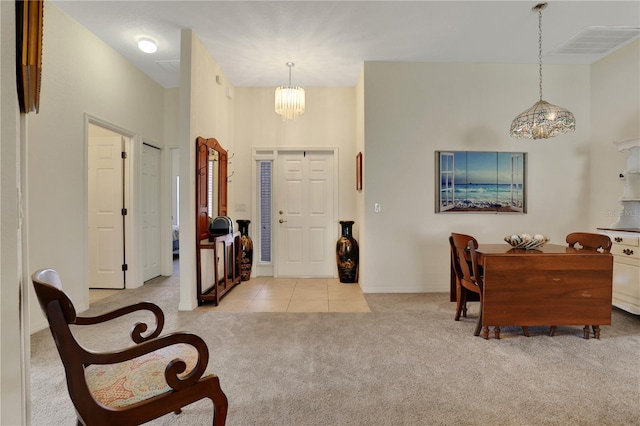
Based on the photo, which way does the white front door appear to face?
toward the camera

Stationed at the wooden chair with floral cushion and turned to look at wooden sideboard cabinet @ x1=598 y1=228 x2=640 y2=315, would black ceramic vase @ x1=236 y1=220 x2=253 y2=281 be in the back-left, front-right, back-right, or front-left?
front-left

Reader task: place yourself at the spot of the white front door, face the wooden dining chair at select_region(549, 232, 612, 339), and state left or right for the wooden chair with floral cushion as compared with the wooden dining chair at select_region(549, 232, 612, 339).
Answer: right

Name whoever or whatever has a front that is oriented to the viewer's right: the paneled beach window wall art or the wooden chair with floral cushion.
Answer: the wooden chair with floral cushion

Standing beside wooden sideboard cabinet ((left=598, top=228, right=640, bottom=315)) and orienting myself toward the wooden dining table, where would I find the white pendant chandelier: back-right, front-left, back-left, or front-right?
front-right

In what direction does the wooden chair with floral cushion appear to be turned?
to the viewer's right

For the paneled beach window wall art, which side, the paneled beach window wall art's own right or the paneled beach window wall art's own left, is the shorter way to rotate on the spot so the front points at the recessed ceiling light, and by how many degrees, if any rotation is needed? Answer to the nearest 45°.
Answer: approximately 45° to the paneled beach window wall art's own right

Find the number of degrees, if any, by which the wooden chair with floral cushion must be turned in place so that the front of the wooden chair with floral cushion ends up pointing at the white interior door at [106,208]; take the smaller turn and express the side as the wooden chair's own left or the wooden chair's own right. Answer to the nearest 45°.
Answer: approximately 90° to the wooden chair's own left

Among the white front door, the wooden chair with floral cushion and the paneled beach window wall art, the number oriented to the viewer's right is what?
1

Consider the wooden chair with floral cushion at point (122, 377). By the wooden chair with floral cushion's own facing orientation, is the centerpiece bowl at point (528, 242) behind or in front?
in front

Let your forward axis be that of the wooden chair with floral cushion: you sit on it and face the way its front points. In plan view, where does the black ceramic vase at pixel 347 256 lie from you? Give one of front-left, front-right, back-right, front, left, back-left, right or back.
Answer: front-left

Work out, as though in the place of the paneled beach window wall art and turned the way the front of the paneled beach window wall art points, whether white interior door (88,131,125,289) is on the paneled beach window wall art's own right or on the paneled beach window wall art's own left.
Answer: on the paneled beach window wall art's own right

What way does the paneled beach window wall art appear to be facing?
toward the camera
